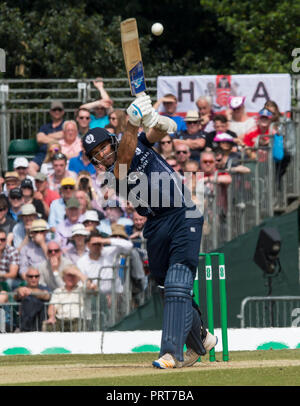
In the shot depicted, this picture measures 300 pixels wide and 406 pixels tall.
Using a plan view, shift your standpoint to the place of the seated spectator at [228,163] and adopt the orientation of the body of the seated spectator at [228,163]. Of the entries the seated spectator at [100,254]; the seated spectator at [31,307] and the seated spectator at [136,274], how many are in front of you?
3

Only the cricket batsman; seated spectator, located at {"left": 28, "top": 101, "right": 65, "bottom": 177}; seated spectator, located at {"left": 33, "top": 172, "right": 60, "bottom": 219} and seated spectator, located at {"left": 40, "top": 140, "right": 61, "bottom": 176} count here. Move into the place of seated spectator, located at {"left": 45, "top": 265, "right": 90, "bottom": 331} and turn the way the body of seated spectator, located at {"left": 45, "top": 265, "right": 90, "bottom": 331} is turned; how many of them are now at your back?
3

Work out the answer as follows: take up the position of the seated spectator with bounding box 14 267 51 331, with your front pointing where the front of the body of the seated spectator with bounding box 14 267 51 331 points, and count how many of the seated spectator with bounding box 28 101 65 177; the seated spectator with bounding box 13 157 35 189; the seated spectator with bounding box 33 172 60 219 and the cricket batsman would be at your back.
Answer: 3
